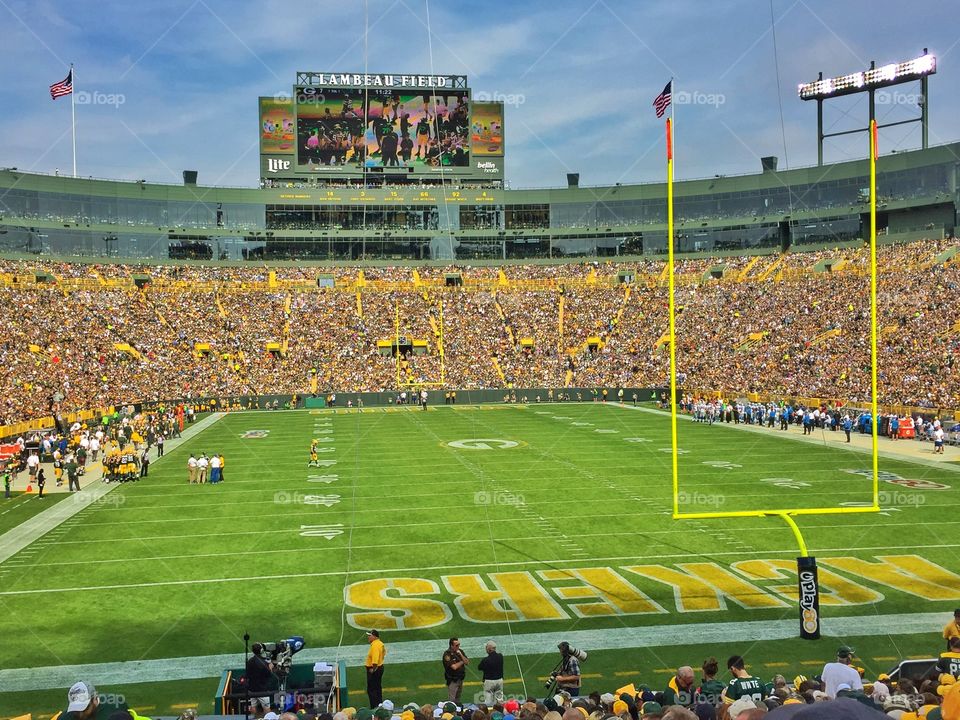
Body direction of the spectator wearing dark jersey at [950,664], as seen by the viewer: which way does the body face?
away from the camera

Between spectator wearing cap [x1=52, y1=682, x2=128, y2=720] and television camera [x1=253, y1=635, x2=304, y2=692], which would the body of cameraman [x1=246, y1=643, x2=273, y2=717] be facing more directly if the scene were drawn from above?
the television camera

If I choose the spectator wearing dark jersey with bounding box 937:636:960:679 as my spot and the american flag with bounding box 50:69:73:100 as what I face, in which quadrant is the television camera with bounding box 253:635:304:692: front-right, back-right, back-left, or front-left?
front-left

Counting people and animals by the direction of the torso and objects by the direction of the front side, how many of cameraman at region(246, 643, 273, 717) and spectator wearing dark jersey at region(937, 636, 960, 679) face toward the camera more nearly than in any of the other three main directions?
0

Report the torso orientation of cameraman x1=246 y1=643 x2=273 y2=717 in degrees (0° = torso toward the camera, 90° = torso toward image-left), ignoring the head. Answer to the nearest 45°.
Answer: approximately 225°

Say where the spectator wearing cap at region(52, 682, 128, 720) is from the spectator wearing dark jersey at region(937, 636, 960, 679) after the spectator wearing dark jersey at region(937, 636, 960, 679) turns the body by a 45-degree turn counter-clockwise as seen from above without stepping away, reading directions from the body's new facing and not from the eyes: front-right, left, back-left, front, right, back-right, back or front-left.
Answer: left

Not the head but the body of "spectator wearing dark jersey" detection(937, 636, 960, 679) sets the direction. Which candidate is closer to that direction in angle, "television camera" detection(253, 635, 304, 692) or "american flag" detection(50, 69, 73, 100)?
the american flag

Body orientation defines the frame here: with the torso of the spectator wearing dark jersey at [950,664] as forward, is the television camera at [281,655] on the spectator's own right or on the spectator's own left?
on the spectator's own left

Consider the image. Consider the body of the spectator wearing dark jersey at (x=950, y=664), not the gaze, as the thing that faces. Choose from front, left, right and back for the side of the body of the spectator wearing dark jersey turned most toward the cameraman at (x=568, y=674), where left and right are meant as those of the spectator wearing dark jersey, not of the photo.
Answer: left

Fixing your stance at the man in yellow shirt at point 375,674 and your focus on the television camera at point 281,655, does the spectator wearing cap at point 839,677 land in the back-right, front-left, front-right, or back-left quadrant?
back-left

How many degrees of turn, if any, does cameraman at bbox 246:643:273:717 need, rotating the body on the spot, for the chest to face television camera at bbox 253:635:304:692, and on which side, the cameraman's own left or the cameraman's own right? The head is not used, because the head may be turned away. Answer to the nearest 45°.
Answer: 0° — they already face it

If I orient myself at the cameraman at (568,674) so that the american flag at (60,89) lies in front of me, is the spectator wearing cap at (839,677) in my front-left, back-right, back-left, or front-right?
back-right

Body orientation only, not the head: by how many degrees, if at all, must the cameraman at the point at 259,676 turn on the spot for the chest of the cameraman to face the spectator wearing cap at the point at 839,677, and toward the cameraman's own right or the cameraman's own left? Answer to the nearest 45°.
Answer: approximately 45° to the cameraman's own right

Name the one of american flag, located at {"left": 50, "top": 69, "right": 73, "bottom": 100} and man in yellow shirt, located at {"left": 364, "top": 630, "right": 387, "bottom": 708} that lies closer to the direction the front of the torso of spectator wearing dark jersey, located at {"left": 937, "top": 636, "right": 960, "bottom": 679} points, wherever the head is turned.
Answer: the american flag
